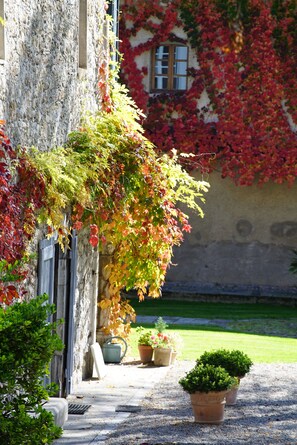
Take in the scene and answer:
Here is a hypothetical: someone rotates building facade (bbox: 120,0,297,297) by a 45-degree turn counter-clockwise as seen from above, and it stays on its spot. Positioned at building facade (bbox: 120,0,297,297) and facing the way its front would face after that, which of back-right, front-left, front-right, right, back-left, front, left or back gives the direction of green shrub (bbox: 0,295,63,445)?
front-right

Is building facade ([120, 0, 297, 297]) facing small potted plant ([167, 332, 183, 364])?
yes

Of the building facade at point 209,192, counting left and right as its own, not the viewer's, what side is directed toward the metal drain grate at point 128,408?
front

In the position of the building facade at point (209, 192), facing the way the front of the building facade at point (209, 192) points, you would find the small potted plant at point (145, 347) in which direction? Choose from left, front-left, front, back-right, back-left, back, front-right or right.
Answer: front

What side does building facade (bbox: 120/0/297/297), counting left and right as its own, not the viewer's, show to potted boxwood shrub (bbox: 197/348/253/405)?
front

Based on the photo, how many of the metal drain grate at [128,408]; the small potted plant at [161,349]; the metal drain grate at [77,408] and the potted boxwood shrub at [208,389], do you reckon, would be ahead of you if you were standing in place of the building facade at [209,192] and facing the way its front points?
4

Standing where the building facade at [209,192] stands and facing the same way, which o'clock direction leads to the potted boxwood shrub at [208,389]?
The potted boxwood shrub is roughly at 12 o'clock from the building facade.

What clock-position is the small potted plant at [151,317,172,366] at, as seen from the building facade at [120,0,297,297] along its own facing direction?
The small potted plant is roughly at 12 o'clock from the building facade.

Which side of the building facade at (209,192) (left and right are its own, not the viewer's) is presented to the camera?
front
